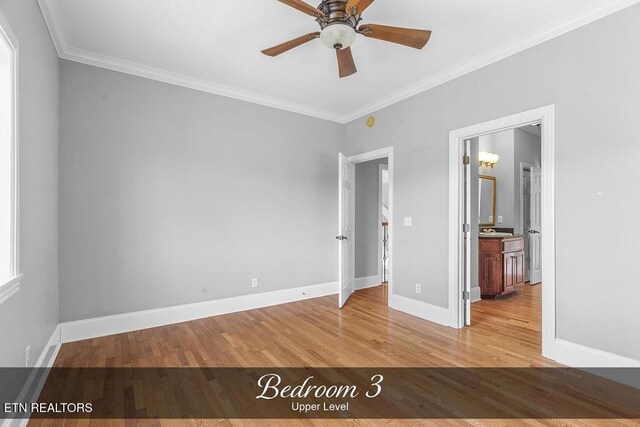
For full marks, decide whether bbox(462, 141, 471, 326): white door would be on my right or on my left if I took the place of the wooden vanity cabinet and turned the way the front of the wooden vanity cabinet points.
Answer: on my right

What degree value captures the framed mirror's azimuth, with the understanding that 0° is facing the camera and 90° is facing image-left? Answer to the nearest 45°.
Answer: approximately 315°

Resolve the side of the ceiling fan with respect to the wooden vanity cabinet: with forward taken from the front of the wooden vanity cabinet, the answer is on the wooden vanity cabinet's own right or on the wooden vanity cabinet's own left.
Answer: on the wooden vanity cabinet's own right

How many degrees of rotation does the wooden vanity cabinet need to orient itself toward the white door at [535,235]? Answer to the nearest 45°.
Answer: approximately 135° to its left

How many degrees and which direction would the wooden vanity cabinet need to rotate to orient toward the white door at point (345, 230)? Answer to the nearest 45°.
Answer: approximately 90° to its right
